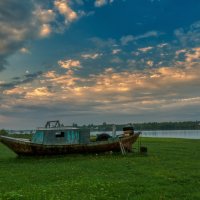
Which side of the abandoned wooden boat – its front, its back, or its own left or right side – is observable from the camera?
left
